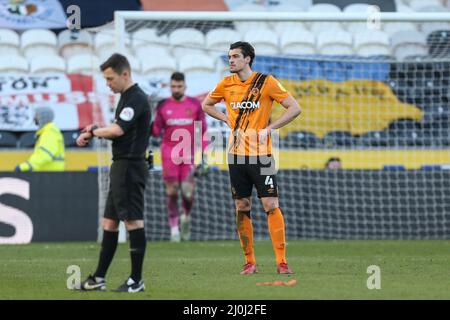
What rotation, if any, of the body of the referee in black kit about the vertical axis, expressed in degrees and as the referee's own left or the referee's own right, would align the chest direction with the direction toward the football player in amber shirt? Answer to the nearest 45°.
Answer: approximately 135° to the referee's own right

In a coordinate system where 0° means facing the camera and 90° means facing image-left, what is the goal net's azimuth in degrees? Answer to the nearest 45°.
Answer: approximately 0°

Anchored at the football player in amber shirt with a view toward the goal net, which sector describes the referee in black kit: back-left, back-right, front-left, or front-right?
back-left

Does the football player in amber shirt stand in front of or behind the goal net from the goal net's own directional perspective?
in front

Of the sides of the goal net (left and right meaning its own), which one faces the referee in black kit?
front

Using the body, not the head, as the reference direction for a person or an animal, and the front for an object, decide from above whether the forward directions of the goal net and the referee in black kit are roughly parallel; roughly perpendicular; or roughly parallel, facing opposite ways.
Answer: roughly perpendicular

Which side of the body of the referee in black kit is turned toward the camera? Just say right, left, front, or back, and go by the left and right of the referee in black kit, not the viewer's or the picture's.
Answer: left

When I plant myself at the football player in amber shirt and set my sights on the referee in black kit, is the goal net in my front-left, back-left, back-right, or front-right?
back-right
